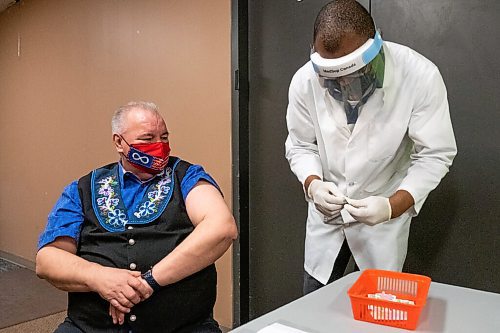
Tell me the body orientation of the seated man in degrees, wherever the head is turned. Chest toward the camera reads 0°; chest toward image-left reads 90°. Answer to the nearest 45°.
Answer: approximately 0°

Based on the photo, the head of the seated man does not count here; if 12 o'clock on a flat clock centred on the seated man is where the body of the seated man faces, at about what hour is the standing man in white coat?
The standing man in white coat is roughly at 9 o'clock from the seated man.

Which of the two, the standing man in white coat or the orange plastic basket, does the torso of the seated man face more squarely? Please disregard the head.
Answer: the orange plastic basket

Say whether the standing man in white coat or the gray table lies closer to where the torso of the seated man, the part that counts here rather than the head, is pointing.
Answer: the gray table

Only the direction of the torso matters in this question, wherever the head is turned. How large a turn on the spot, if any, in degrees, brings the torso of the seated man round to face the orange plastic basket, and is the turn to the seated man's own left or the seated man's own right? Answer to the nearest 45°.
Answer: approximately 45° to the seated man's own left
